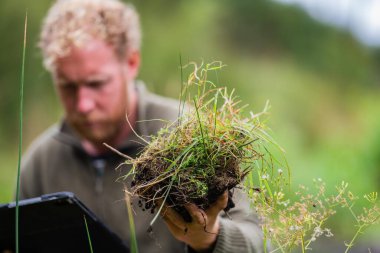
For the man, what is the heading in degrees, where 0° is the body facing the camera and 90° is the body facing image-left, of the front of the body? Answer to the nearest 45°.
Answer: approximately 0°
